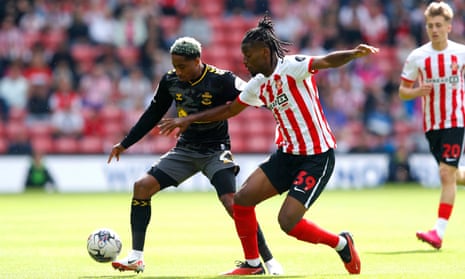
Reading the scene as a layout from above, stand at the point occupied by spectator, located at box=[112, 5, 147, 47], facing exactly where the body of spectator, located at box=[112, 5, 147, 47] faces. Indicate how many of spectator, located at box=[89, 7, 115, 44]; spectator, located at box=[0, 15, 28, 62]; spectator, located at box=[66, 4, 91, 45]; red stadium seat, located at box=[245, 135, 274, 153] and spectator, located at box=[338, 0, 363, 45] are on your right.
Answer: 3

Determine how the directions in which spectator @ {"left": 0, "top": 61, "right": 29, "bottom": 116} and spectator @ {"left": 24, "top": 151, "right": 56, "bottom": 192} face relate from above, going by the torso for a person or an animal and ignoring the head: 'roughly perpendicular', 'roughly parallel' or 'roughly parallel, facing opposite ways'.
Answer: roughly parallel

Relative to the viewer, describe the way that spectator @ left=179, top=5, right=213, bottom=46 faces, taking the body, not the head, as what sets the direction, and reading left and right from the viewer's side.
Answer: facing the viewer

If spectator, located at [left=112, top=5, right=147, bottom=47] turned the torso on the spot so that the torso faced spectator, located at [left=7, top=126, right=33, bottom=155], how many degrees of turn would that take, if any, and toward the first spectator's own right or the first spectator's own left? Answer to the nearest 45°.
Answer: approximately 45° to the first spectator's own right

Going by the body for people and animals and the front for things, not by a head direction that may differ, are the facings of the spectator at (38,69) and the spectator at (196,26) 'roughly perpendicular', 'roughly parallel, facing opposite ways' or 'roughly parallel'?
roughly parallel

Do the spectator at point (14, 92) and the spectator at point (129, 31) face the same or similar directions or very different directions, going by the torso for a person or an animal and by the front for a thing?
same or similar directions

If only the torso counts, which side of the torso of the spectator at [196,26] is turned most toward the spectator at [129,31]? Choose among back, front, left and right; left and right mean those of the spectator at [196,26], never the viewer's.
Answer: right

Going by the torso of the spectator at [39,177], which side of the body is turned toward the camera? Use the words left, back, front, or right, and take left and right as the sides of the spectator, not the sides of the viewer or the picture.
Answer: front

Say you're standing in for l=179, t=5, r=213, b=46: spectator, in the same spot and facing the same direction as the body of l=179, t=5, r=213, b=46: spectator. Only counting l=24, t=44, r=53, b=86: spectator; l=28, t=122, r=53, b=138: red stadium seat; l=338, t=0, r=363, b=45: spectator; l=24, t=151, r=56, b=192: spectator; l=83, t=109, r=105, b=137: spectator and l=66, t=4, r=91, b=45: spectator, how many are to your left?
1

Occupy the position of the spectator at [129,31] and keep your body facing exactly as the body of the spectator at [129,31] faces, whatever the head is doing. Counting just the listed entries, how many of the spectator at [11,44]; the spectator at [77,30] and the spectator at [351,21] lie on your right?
2

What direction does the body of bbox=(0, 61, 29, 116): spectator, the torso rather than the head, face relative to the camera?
toward the camera

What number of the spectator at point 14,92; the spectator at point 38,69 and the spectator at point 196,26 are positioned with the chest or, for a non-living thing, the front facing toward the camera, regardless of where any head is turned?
3
